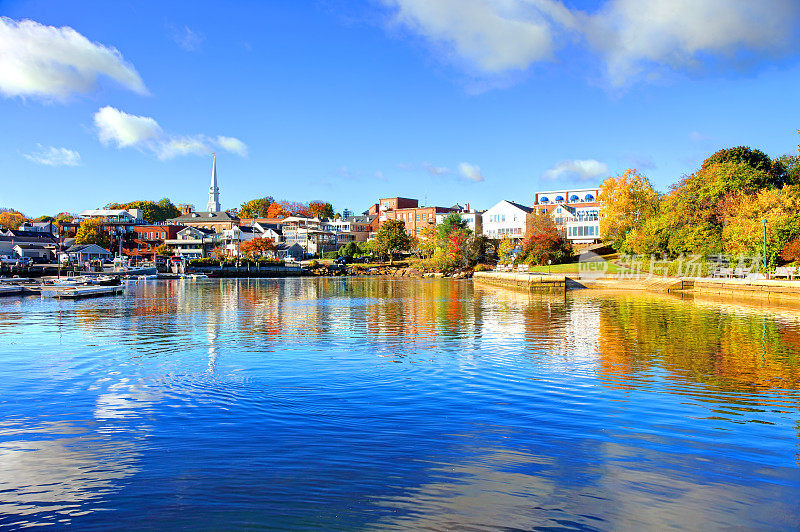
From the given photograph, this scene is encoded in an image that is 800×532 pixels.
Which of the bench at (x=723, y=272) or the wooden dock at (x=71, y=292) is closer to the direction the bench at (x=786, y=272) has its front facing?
the wooden dock

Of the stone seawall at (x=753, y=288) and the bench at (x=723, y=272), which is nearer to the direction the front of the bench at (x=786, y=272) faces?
the stone seawall

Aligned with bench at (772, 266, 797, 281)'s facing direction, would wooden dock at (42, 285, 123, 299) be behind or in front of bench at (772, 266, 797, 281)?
in front

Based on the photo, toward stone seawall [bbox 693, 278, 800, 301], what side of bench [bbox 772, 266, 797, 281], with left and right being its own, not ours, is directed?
front

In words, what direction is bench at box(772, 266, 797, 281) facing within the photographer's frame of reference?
facing the viewer and to the left of the viewer

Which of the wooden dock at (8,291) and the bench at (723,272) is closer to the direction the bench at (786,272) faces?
the wooden dock

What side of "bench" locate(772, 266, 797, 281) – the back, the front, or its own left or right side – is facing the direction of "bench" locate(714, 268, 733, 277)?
right
